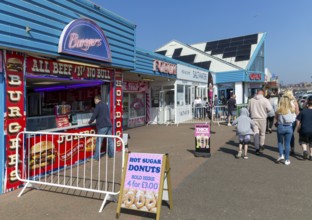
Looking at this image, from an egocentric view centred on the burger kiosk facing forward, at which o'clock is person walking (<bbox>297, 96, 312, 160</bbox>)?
The person walking is roughly at 11 o'clock from the burger kiosk.

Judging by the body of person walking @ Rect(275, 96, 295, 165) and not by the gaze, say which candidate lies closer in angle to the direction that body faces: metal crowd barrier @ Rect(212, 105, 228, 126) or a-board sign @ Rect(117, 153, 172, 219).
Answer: the metal crowd barrier

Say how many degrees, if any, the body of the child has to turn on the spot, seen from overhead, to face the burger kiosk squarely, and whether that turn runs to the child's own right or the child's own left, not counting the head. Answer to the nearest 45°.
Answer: approximately 135° to the child's own left

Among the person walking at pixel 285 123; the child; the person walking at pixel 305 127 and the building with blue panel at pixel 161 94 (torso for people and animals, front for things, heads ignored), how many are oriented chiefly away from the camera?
3

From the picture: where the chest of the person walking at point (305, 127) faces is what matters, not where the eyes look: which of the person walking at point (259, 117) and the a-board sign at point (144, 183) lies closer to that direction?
the person walking

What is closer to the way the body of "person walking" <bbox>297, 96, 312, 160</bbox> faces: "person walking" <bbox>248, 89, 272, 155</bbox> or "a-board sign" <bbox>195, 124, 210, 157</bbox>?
the person walking

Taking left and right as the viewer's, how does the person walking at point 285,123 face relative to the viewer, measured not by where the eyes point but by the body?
facing away from the viewer

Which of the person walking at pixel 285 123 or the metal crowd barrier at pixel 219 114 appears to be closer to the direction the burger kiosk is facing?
the person walking

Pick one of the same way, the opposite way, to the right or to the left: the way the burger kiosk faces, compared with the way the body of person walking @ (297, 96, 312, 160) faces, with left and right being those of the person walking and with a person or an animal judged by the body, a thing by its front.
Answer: to the right

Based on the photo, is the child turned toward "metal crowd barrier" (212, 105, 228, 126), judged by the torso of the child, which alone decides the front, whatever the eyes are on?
yes

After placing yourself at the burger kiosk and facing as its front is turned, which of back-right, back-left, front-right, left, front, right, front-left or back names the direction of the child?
front-left

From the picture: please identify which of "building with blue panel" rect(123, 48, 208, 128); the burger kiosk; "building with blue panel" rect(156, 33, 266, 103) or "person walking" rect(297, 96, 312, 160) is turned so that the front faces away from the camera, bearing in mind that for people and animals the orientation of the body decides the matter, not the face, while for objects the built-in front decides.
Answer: the person walking

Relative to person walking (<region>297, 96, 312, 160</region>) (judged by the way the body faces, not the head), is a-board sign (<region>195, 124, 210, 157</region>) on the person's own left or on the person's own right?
on the person's own left

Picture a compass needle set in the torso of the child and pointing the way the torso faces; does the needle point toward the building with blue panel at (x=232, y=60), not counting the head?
yes

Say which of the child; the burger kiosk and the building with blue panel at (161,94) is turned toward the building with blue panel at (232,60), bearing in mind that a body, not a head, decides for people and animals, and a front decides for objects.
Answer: the child

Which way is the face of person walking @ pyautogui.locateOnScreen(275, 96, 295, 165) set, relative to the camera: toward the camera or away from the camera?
away from the camera

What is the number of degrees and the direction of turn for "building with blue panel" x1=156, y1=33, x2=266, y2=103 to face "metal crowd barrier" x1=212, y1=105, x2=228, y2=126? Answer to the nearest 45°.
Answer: approximately 45° to its right

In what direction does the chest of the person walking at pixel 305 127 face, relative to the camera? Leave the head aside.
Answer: away from the camera
